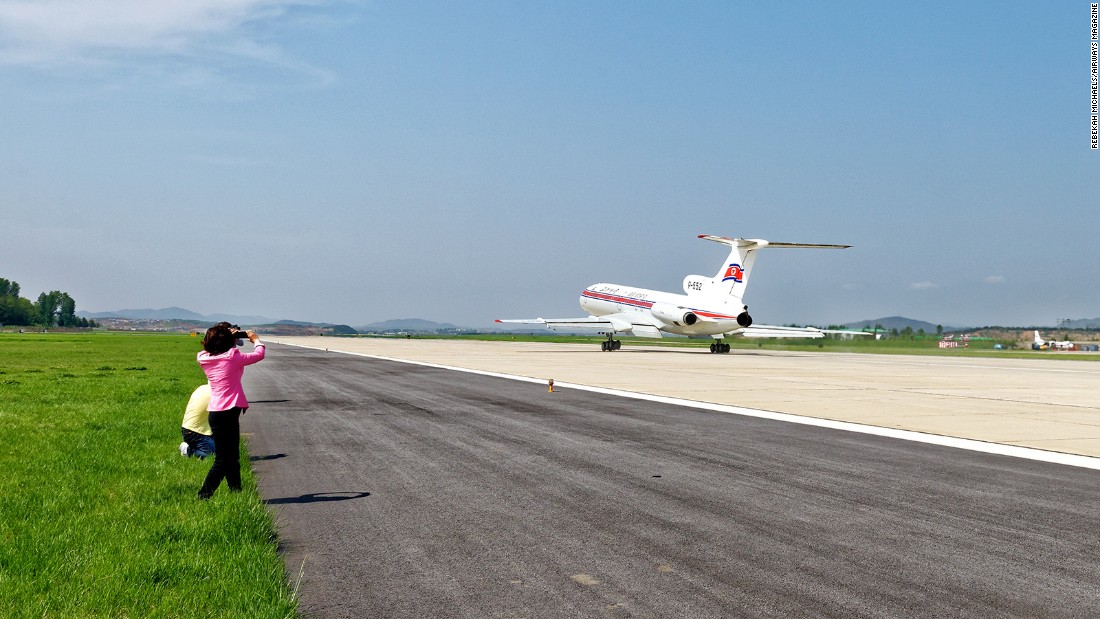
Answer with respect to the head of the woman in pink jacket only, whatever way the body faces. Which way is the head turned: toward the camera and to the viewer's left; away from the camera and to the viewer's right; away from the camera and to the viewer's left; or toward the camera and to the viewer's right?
away from the camera and to the viewer's right

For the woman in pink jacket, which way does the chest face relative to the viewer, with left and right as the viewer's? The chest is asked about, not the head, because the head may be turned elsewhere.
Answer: facing away from the viewer and to the right of the viewer
